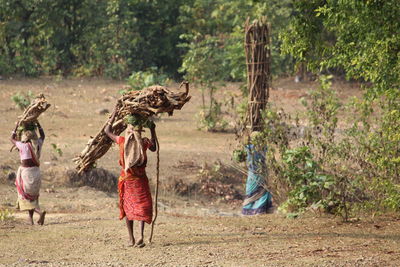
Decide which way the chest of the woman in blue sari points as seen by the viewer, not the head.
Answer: away from the camera

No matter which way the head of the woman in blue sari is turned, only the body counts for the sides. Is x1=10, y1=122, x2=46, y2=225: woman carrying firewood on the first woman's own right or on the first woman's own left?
on the first woman's own left

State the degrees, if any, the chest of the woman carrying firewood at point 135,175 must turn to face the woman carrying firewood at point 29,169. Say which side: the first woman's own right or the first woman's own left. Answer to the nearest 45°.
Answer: approximately 45° to the first woman's own left

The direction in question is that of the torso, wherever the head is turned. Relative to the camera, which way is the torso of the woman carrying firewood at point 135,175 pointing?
away from the camera

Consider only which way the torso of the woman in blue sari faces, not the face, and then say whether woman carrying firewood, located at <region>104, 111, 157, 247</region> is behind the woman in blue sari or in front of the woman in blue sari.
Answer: behind

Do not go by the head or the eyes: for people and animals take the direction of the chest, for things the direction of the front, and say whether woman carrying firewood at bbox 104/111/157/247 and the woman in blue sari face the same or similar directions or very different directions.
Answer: same or similar directions
